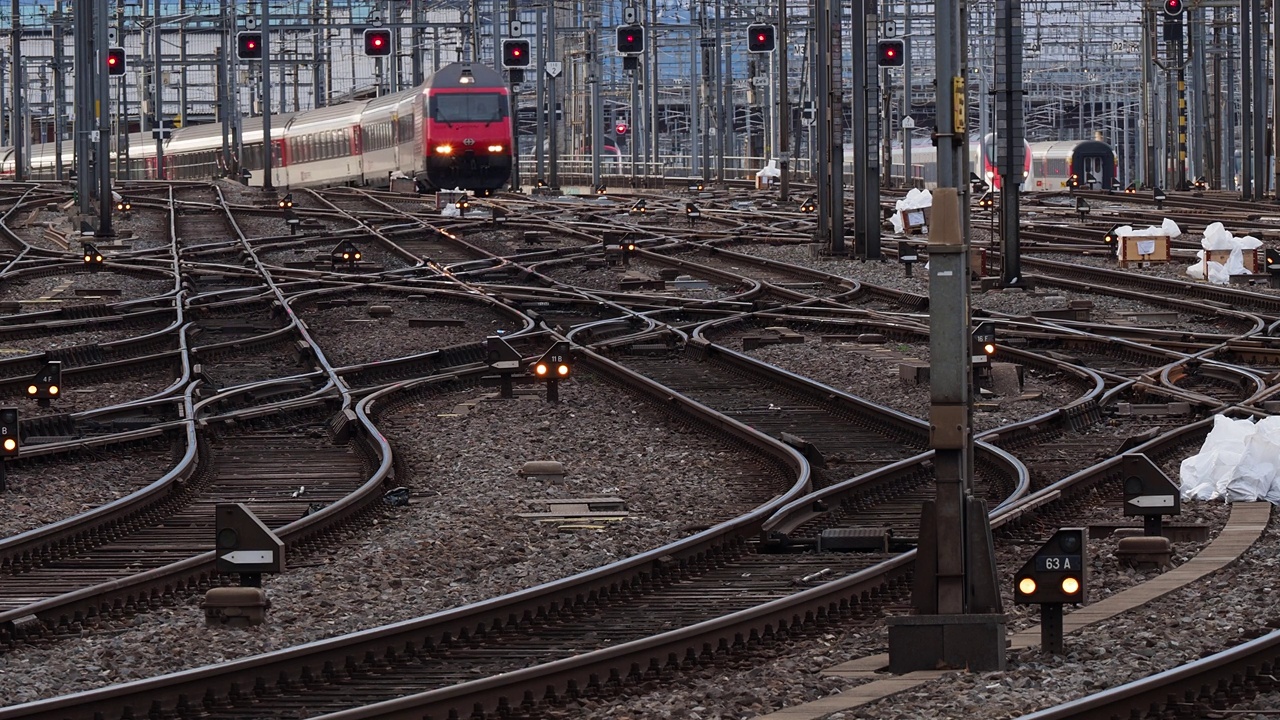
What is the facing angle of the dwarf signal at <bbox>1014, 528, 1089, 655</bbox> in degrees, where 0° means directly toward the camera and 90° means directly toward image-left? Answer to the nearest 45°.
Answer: approximately 0°

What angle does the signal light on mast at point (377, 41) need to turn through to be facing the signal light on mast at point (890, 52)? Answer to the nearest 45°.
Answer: approximately 45° to its left

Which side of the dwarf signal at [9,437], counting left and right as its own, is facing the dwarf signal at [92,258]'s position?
back

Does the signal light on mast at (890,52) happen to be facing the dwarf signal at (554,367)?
yes

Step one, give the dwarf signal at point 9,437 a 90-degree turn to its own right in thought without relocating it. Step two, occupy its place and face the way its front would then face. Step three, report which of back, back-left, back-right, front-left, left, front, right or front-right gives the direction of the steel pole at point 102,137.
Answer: right

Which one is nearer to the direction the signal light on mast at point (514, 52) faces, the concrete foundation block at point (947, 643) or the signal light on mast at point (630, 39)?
the concrete foundation block

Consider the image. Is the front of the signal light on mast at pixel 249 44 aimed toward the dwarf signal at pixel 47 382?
yes

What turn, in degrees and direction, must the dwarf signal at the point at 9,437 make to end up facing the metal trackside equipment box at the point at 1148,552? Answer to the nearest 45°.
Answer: approximately 45° to its left

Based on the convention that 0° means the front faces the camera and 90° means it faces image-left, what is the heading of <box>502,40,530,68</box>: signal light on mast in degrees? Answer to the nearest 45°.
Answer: approximately 0°
